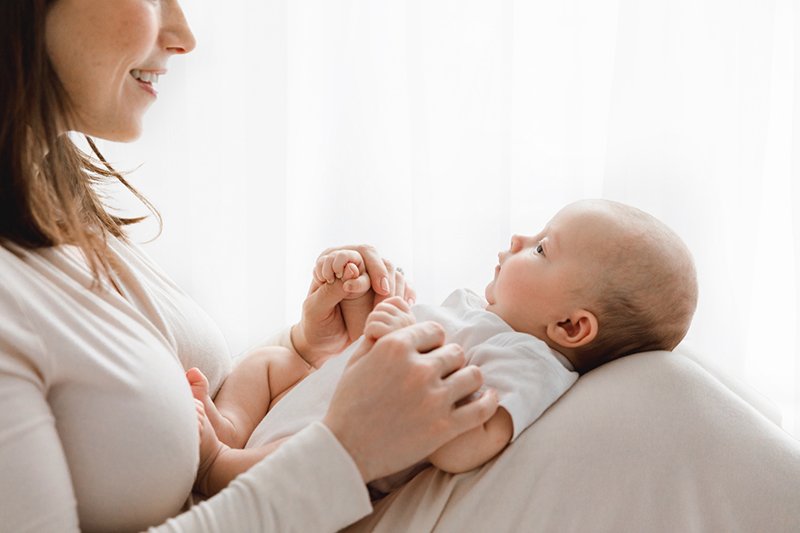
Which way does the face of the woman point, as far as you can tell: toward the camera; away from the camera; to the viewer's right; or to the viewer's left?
to the viewer's right

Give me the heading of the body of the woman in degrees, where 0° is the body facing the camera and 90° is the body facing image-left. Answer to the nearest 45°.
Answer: approximately 270°
